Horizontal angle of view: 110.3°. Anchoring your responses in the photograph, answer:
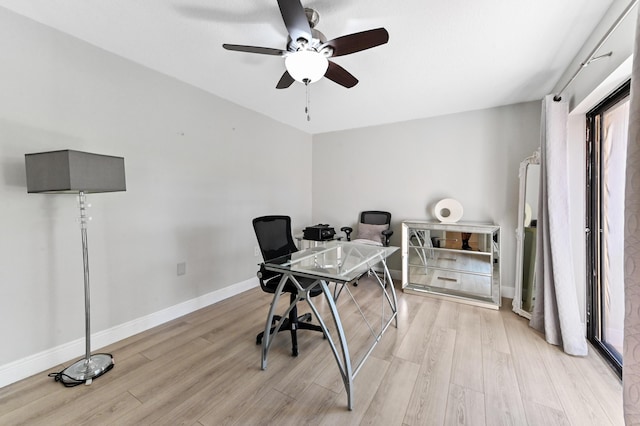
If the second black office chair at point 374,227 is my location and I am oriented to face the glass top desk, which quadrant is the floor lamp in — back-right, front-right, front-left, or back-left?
front-right

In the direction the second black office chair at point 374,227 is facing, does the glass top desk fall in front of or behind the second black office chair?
in front

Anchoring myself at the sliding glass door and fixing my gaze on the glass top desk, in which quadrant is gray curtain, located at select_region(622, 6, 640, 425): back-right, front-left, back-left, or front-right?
front-left

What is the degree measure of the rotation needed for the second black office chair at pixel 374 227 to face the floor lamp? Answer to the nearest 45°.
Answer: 0° — it already faces it

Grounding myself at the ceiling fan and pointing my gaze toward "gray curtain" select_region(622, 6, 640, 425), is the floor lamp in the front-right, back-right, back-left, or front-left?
back-right

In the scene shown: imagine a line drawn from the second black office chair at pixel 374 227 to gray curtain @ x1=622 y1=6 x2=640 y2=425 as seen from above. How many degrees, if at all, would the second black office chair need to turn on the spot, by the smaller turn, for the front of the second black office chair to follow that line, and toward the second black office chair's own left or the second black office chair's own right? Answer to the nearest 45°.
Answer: approximately 45° to the second black office chair's own left

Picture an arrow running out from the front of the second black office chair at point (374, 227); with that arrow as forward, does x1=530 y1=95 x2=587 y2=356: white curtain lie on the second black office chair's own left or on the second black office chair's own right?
on the second black office chair's own left

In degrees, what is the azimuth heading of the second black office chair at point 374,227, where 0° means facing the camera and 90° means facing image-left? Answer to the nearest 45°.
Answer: approximately 45°

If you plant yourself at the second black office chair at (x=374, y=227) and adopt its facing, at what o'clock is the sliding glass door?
The sliding glass door is roughly at 9 o'clock from the second black office chair.

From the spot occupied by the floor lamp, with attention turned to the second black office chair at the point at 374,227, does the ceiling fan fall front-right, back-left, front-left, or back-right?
front-right

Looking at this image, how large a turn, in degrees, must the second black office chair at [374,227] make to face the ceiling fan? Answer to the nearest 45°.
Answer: approximately 45° to its left
